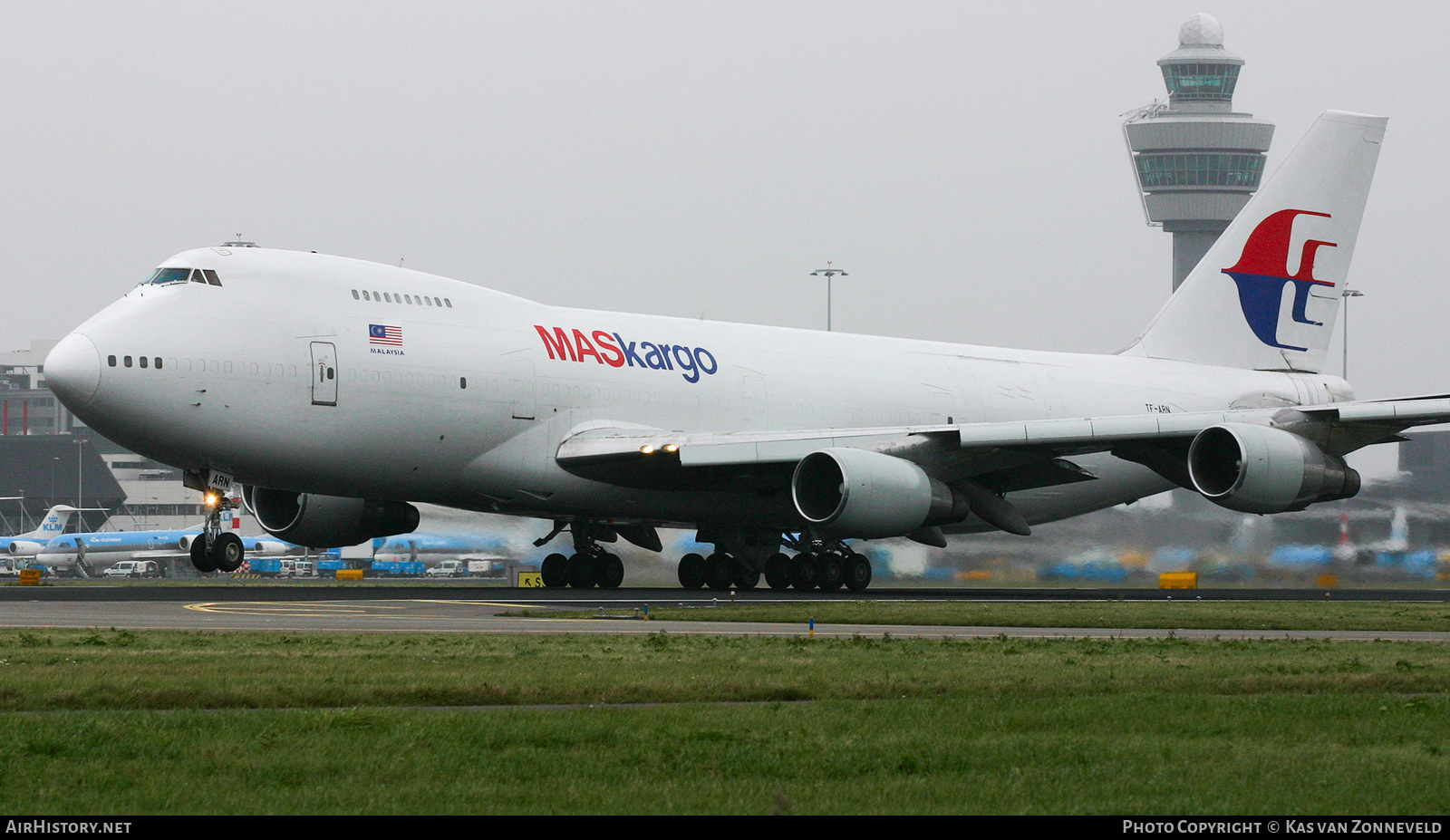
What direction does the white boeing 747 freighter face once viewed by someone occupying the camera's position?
facing the viewer and to the left of the viewer
